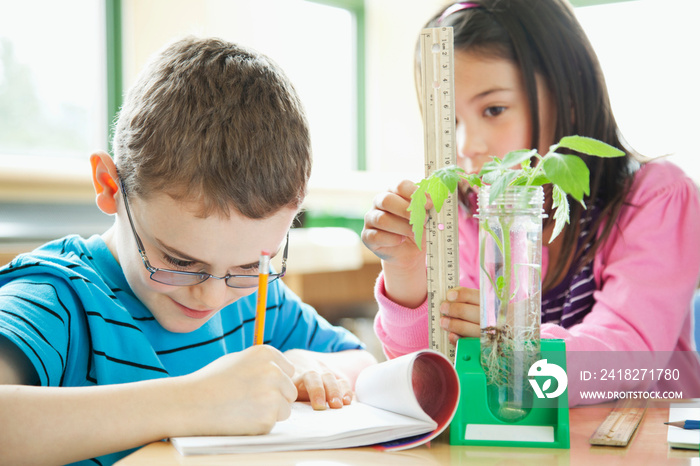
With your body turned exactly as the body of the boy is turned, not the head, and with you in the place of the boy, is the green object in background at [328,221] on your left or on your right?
on your left

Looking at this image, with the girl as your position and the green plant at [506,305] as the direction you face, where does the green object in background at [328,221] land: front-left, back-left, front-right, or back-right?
back-right

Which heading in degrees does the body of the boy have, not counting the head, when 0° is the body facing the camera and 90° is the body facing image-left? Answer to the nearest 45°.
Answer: approximately 315°

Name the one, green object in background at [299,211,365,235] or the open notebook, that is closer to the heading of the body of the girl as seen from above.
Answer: the open notebook

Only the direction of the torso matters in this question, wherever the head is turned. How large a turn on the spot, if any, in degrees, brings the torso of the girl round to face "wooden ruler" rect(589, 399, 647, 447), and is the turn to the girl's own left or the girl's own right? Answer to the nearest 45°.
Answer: approximately 45° to the girl's own left

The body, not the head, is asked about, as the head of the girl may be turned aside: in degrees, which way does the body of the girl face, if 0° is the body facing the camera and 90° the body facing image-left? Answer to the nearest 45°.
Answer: approximately 45°

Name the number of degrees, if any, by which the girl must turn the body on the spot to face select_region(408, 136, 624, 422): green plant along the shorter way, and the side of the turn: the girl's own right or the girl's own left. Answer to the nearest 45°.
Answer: approximately 45° to the girl's own left

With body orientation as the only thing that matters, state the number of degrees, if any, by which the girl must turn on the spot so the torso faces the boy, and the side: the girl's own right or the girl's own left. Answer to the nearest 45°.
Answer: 0° — they already face them
